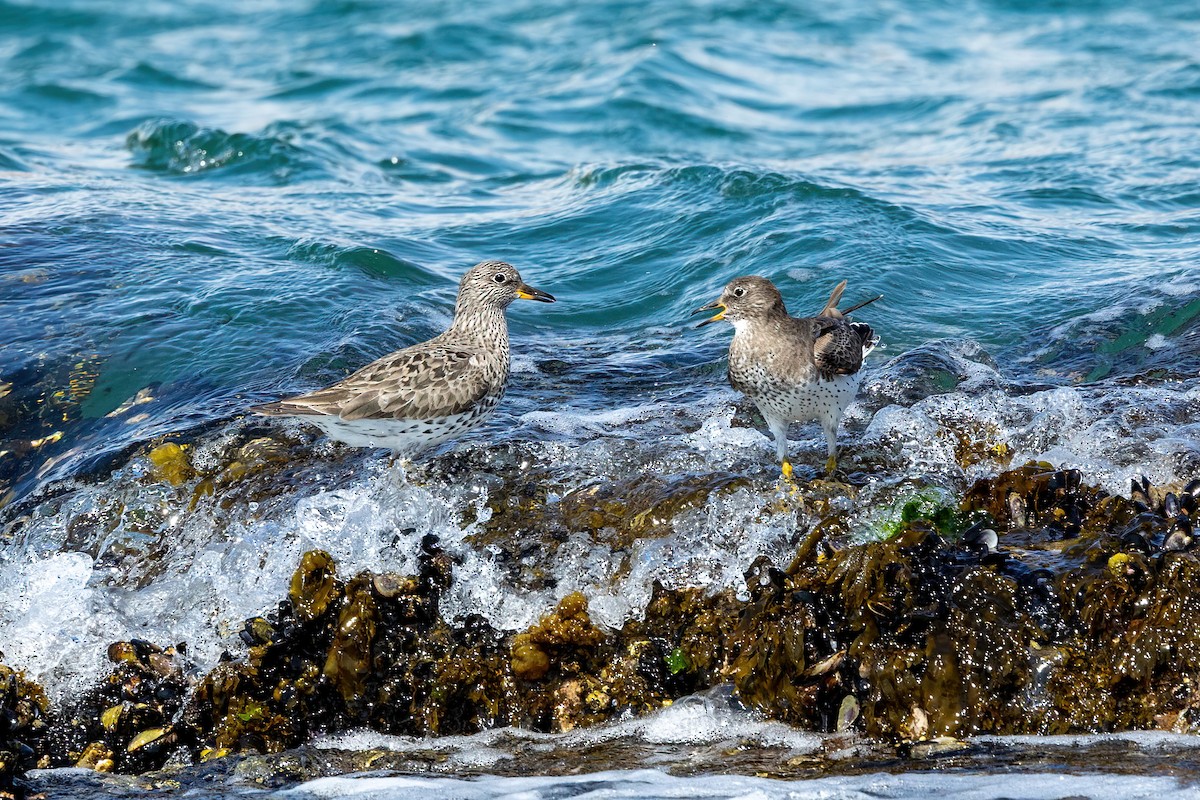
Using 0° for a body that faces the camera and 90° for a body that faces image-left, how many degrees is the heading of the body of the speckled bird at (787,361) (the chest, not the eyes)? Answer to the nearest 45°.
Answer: approximately 45°

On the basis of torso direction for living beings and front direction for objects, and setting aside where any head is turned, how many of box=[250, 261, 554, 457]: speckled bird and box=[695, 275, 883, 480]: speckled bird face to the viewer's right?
1

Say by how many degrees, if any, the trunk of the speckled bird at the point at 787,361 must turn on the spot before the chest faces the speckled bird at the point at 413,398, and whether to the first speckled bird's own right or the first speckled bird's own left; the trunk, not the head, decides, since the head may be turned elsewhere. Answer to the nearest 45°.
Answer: approximately 45° to the first speckled bird's own right

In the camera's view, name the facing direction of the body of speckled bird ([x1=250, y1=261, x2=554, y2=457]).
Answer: to the viewer's right

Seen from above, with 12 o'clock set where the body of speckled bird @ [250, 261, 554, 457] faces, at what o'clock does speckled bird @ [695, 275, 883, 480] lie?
speckled bird @ [695, 275, 883, 480] is roughly at 12 o'clock from speckled bird @ [250, 261, 554, 457].
